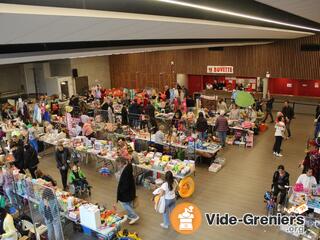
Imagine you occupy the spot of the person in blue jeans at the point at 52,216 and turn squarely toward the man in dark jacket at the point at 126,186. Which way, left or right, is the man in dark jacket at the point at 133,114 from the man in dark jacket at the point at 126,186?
left

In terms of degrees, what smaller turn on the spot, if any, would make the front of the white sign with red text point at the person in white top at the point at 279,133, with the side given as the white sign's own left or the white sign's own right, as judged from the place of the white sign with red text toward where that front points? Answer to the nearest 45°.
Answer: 0° — it already faces them

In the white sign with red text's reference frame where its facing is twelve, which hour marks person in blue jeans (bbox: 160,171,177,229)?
The person in blue jeans is roughly at 12 o'clock from the white sign with red text.

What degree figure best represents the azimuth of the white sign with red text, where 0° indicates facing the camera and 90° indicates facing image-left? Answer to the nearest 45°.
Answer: approximately 0°

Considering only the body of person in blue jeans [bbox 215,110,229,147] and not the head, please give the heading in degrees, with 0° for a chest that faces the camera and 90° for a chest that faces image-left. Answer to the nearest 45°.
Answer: approximately 180°
